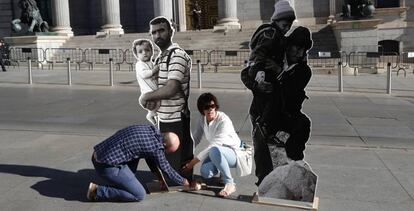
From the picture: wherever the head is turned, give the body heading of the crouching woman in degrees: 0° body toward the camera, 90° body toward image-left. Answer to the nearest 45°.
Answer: approximately 45°

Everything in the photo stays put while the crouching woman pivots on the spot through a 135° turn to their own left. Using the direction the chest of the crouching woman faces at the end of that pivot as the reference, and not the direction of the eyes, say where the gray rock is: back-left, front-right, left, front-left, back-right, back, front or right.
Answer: front-right

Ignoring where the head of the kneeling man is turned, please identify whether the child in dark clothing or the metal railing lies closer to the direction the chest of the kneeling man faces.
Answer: the child in dark clothing

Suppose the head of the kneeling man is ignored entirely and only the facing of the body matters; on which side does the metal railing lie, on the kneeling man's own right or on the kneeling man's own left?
on the kneeling man's own left

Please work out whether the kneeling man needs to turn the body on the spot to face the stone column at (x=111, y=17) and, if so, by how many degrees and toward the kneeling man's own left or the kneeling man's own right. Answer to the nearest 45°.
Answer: approximately 90° to the kneeling man's own left

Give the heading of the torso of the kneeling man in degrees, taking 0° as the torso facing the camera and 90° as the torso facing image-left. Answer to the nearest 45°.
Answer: approximately 270°

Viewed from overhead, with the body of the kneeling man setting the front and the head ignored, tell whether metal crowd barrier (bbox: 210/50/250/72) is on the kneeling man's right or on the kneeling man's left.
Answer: on the kneeling man's left

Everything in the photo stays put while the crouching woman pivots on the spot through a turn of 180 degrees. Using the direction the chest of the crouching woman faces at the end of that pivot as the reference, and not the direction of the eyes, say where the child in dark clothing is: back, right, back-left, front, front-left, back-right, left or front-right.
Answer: right

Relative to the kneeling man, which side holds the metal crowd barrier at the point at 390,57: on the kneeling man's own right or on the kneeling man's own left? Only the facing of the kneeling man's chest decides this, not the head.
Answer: on the kneeling man's own left

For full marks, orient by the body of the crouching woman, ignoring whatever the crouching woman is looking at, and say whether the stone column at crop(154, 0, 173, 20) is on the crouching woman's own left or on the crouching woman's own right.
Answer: on the crouching woman's own right

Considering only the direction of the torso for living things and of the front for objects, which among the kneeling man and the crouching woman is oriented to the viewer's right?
the kneeling man

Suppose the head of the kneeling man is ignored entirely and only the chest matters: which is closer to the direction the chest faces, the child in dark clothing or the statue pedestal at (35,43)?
the child in dark clothing
